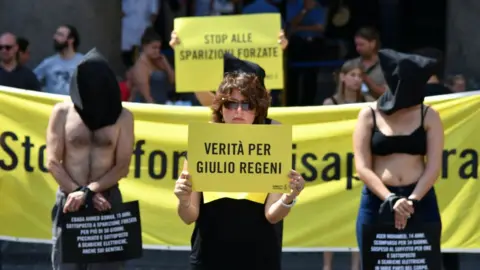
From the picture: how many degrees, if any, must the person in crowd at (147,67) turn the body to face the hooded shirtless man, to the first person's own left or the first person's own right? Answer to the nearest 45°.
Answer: approximately 45° to the first person's own right

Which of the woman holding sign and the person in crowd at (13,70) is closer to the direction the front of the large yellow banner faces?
the woman holding sign

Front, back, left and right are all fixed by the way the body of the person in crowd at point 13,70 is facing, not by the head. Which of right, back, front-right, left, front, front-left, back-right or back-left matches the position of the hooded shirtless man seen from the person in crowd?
front-left

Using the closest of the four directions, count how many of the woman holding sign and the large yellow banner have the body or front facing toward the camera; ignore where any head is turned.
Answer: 2

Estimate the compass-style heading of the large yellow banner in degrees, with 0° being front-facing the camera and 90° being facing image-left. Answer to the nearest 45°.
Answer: approximately 0°

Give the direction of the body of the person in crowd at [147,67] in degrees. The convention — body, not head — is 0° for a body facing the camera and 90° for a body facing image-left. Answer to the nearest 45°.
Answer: approximately 315°

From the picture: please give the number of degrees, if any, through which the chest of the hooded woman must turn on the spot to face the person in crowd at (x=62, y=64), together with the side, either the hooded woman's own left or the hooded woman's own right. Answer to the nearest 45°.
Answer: approximately 135° to the hooded woman's own right

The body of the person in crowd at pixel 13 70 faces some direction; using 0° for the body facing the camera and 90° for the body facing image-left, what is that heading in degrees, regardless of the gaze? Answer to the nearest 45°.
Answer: approximately 45°
